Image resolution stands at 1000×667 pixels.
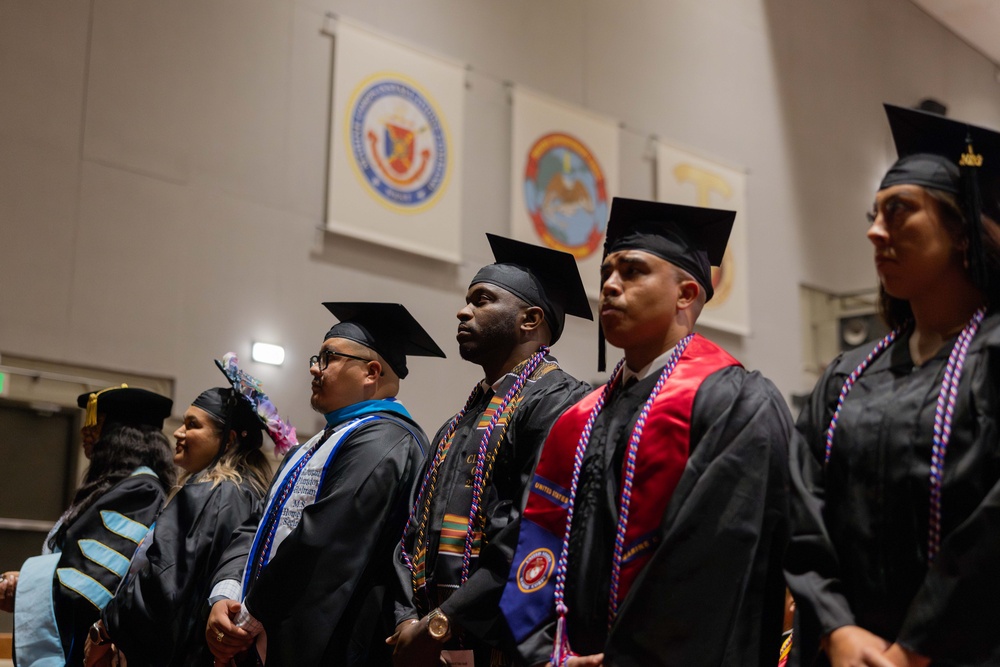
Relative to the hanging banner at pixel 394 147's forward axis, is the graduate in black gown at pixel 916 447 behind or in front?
in front

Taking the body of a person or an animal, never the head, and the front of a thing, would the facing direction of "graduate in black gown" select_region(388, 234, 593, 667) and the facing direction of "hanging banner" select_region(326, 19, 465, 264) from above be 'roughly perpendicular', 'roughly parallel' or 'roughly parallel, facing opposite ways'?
roughly perpendicular

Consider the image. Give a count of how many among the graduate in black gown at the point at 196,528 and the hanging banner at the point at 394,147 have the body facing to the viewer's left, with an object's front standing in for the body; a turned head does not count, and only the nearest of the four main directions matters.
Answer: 1

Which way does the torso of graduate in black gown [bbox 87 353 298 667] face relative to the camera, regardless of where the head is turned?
to the viewer's left

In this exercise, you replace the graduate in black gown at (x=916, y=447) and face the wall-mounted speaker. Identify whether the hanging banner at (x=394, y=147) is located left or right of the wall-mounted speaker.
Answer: left

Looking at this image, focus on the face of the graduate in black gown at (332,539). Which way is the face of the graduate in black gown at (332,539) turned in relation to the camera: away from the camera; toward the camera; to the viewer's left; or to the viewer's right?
to the viewer's left

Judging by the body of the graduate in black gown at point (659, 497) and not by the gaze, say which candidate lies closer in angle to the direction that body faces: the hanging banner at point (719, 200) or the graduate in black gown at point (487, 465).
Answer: the graduate in black gown

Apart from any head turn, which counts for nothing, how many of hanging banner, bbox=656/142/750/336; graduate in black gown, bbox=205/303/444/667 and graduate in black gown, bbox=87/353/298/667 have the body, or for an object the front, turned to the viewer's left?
2

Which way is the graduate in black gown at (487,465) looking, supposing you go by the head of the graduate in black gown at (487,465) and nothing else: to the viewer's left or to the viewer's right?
to the viewer's left

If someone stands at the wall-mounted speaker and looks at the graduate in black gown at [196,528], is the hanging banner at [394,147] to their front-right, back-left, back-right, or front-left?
front-right

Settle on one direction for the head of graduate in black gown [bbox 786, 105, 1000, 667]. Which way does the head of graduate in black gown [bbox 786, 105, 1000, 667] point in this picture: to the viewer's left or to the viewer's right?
to the viewer's left

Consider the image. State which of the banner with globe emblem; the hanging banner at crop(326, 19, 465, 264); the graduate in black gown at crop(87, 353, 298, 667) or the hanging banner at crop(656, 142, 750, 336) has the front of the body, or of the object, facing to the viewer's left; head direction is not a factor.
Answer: the graduate in black gown

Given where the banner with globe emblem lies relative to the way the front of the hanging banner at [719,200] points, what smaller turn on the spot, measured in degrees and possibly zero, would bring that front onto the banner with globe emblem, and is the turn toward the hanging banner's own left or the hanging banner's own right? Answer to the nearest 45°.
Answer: approximately 90° to the hanging banner's own right

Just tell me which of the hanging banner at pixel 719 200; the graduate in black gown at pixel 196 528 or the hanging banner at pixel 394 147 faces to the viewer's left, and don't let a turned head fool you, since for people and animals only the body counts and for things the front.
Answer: the graduate in black gown

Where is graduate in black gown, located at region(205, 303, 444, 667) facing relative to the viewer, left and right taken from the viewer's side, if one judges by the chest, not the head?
facing to the left of the viewer

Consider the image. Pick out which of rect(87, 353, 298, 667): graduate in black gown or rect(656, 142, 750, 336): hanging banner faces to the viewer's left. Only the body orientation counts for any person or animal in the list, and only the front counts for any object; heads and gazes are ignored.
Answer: the graduate in black gown
